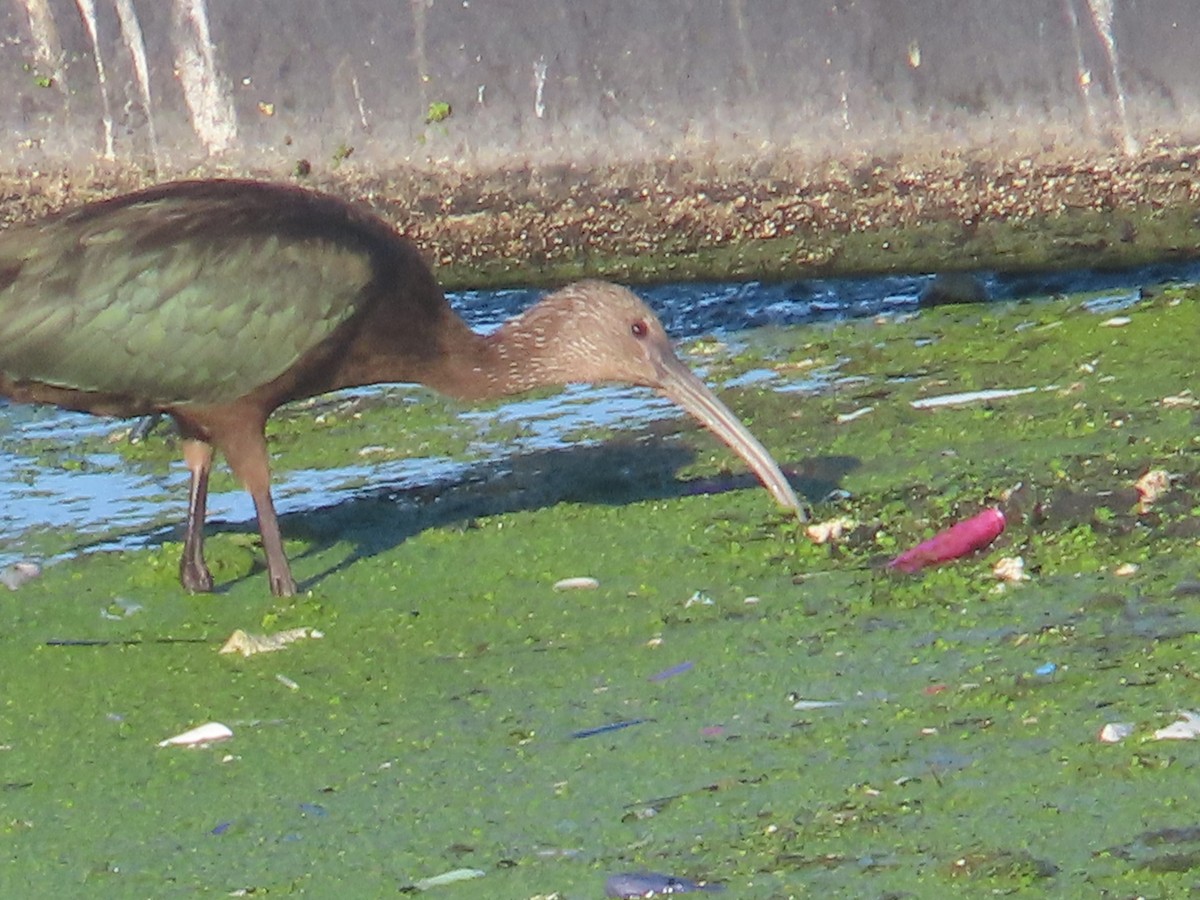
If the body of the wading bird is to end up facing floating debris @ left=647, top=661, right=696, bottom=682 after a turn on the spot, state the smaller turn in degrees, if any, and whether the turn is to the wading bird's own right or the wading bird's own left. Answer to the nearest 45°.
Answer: approximately 45° to the wading bird's own right

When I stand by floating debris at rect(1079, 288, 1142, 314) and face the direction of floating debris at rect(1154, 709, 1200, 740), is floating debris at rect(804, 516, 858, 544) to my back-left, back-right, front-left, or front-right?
front-right

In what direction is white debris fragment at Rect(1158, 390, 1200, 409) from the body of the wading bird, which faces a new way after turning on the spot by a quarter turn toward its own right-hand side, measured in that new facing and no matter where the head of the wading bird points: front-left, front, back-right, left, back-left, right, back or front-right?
left

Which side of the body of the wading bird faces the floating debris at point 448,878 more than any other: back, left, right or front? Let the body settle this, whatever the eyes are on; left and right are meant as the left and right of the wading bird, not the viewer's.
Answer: right

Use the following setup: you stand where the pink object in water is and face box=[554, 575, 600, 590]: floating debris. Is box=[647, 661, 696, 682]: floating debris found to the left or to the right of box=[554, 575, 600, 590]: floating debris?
left

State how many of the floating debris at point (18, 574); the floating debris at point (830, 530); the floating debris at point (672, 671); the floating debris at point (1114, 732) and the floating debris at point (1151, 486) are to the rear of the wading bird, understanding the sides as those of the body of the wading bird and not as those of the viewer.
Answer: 1

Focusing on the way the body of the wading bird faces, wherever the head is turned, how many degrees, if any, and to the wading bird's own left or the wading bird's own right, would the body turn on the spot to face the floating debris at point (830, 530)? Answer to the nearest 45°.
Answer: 0° — it already faces it

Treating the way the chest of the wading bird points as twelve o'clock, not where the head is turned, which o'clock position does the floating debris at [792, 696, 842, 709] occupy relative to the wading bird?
The floating debris is roughly at 2 o'clock from the wading bird.

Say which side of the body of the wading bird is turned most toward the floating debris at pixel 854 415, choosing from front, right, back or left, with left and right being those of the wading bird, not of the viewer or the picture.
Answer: front

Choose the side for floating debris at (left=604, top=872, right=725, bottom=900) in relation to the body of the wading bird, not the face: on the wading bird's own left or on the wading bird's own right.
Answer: on the wading bird's own right

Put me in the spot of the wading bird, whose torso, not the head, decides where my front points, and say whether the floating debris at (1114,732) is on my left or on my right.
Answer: on my right

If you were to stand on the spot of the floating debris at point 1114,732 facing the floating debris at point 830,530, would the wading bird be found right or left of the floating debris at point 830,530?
left

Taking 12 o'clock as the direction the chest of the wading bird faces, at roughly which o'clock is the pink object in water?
The pink object in water is roughly at 1 o'clock from the wading bird.

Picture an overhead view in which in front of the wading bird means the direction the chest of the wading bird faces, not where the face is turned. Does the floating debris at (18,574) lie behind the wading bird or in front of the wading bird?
behind

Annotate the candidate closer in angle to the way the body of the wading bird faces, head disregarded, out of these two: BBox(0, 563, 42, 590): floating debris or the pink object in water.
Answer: the pink object in water

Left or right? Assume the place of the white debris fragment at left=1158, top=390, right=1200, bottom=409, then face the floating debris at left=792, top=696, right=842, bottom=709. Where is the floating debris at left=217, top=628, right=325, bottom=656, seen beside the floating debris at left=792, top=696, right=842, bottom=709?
right

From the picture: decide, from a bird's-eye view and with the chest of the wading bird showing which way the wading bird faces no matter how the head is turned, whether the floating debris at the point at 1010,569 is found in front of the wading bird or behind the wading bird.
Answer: in front

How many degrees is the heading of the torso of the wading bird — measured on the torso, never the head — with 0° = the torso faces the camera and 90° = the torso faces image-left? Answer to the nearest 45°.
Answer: approximately 270°

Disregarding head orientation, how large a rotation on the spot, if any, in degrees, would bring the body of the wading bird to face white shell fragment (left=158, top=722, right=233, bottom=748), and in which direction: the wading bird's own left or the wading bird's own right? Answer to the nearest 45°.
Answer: approximately 90° to the wading bird's own right

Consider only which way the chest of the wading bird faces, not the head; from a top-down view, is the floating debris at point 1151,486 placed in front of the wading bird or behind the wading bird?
in front

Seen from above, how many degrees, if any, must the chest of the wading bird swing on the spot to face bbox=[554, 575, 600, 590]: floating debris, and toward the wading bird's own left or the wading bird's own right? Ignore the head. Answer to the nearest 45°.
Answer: approximately 45° to the wading bird's own right

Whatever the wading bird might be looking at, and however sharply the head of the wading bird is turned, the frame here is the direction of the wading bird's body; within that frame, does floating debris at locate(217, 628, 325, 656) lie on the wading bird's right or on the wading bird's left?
on the wading bird's right
